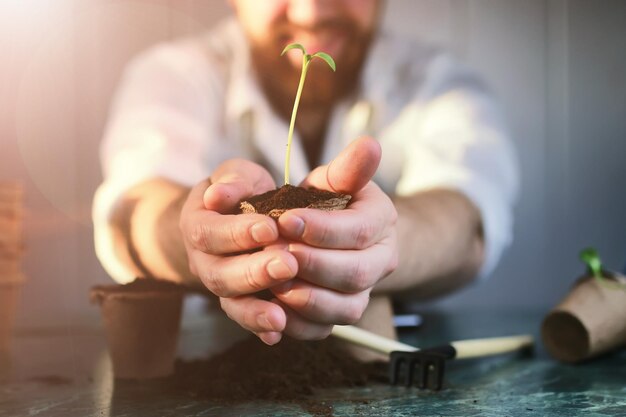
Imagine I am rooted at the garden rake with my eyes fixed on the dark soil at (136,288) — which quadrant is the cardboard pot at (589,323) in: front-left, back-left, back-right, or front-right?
back-right

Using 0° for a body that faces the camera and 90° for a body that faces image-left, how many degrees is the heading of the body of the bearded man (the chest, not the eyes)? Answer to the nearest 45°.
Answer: approximately 0°
